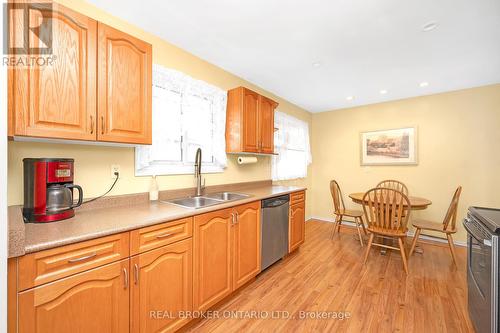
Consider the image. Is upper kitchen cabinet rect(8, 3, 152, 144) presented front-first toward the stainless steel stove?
yes

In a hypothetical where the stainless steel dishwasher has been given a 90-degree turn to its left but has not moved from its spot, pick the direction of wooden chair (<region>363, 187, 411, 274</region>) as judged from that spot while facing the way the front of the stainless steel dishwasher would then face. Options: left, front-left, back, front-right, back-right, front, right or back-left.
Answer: front-right

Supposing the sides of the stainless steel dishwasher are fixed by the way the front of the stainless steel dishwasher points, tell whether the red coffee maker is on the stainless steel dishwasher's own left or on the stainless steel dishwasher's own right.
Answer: on the stainless steel dishwasher's own right

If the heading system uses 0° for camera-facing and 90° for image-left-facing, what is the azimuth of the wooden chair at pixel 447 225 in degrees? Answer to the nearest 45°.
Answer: approximately 90°

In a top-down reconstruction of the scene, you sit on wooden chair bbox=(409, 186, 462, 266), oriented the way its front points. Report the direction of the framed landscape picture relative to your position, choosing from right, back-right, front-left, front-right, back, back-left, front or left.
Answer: front-right

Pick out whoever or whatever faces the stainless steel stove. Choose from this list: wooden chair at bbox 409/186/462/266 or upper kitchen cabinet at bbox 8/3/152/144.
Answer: the upper kitchen cabinet

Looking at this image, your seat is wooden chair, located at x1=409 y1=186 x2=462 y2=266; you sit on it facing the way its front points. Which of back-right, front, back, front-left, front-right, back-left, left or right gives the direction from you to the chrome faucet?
front-left

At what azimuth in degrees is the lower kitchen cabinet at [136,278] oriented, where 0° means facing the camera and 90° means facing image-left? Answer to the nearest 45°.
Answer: approximately 315°

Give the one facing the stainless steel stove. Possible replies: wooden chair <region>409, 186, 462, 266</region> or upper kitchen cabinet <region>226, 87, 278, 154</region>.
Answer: the upper kitchen cabinet

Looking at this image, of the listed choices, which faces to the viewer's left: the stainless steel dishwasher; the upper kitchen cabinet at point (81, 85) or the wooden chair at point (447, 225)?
the wooden chair

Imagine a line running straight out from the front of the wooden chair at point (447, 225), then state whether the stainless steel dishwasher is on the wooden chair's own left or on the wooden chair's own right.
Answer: on the wooden chair's own left

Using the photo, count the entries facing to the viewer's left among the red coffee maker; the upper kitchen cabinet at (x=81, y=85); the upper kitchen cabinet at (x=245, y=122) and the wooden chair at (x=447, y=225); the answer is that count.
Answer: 1

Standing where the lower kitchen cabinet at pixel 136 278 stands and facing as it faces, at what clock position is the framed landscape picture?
The framed landscape picture is roughly at 10 o'clock from the lower kitchen cabinet.

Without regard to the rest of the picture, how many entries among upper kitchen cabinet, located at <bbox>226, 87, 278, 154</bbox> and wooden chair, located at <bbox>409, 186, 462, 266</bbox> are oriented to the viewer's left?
1

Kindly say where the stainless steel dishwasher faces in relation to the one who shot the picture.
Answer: facing the viewer and to the right of the viewer

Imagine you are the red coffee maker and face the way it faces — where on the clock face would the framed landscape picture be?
The framed landscape picture is roughly at 11 o'clock from the red coffee maker.

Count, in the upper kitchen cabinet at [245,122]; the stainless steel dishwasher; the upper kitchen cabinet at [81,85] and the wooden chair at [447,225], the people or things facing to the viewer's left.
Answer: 1
